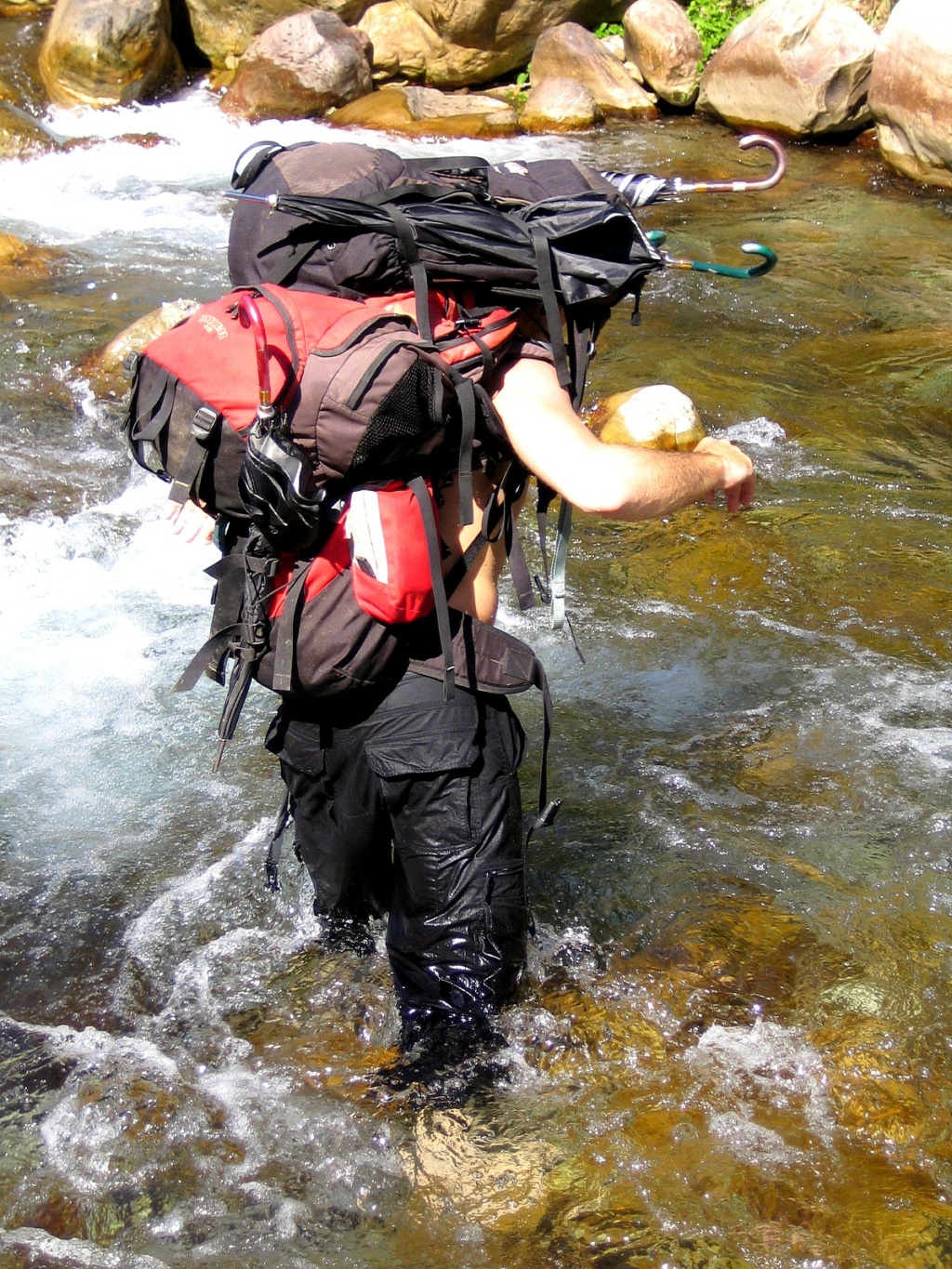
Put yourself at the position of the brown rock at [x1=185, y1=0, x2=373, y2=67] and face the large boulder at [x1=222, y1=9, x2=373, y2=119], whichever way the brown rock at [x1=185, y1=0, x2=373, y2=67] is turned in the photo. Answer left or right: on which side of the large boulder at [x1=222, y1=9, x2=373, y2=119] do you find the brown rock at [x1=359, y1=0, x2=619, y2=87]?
left

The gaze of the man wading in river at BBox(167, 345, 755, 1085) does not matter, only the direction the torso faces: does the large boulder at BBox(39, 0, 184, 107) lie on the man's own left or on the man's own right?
on the man's own left

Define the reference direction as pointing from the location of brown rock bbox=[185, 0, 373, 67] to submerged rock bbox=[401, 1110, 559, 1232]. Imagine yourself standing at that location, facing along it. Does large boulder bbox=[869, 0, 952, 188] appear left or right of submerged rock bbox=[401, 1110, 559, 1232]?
left

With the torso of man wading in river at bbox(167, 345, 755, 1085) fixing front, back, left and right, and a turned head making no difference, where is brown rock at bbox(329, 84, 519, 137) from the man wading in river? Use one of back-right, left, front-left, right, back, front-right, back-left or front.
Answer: front-left

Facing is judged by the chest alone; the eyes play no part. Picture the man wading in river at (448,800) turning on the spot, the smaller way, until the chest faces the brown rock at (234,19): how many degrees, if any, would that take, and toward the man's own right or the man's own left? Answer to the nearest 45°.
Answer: approximately 45° to the man's own left

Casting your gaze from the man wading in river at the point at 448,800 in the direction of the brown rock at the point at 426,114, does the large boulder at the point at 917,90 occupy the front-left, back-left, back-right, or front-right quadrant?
front-right

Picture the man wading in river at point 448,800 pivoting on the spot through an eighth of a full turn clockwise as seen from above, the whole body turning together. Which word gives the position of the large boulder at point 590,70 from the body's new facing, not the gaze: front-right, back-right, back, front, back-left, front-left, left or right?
left

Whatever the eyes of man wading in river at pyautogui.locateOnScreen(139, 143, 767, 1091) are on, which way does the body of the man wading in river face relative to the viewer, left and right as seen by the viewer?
facing away from the viewer and to the right of the viewer

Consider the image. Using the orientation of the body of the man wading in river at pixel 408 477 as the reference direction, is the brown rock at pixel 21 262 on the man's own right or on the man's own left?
on the man's own left

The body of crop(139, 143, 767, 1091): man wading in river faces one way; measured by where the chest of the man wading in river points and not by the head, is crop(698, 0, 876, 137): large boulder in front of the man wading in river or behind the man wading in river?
in front
